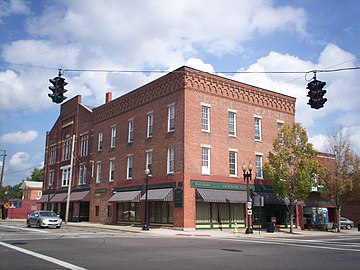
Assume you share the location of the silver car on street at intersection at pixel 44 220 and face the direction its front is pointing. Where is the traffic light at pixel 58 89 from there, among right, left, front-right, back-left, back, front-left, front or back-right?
front-right

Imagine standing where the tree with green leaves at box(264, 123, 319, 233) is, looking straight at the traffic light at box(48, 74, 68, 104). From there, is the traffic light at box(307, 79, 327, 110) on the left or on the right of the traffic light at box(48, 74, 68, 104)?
left

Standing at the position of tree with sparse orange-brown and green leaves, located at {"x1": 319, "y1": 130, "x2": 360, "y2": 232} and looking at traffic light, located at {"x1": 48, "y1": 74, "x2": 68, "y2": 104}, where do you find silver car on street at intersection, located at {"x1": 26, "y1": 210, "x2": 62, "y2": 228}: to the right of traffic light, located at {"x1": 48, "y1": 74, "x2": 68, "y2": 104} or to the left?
right

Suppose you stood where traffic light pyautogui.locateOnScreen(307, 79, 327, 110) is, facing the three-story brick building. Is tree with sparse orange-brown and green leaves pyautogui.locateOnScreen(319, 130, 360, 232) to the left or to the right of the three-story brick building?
right
